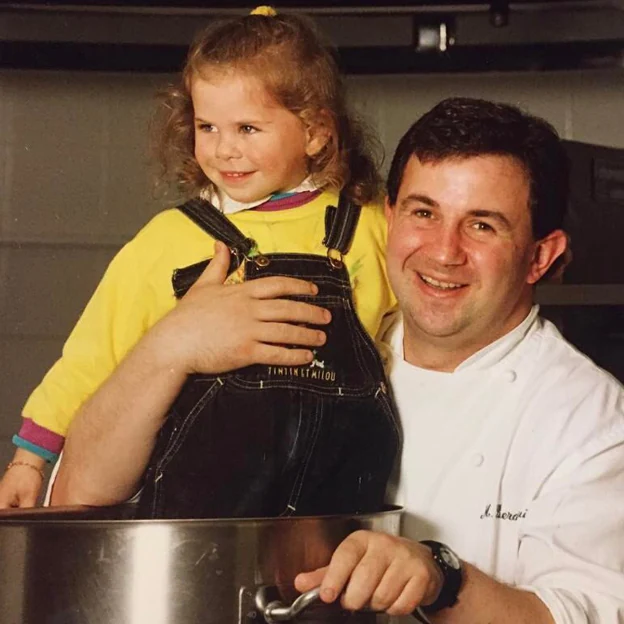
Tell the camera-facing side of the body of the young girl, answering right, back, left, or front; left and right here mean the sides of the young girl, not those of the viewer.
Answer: front

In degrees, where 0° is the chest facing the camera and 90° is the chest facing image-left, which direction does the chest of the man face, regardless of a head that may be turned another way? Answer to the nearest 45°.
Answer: approximately 45°
